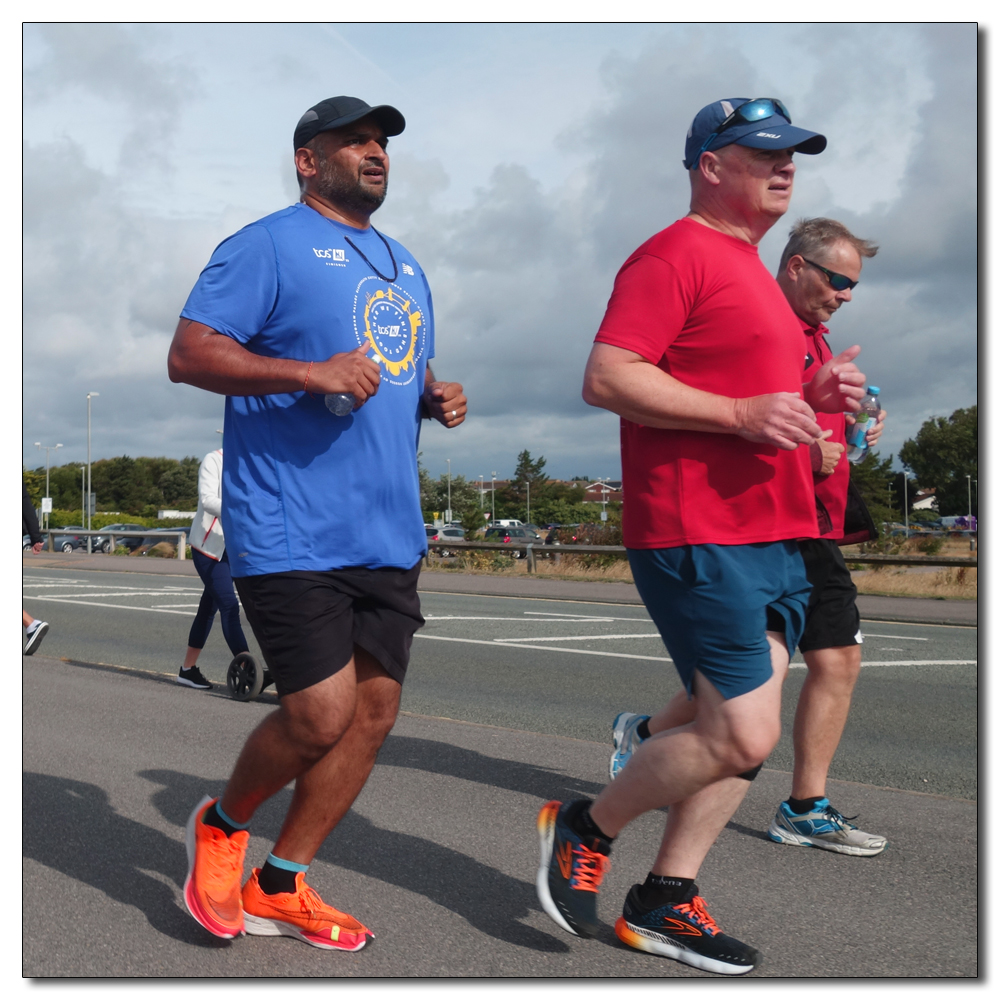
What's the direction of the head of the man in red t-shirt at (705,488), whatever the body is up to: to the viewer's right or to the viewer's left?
to the viewer's right

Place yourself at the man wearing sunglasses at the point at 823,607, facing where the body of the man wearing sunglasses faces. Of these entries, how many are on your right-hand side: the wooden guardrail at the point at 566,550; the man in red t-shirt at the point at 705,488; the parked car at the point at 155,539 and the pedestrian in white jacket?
1

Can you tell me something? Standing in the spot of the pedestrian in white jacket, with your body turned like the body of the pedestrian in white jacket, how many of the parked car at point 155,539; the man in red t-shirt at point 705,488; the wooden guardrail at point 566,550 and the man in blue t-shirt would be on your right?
2

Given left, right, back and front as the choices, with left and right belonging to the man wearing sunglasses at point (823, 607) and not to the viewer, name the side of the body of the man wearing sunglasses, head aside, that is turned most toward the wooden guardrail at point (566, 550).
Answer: left

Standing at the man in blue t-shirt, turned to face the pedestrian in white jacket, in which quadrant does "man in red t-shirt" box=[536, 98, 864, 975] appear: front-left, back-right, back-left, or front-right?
back-right

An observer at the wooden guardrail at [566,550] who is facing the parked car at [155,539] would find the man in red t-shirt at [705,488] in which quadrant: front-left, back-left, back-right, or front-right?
back-left

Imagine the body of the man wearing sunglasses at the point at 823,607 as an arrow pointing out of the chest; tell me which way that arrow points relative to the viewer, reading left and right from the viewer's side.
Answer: facing to the right of the viewer

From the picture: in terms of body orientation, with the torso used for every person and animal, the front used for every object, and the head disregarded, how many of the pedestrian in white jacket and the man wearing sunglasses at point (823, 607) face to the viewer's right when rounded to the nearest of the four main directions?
2

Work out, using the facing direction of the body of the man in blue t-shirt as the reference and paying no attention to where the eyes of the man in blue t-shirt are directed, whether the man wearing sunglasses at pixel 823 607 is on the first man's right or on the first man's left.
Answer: on the first man's left

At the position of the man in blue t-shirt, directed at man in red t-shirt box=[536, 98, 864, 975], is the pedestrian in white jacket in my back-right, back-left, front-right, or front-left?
back-left

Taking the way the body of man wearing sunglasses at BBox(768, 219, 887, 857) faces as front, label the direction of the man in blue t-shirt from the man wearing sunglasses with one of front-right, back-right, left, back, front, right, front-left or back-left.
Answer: back-right

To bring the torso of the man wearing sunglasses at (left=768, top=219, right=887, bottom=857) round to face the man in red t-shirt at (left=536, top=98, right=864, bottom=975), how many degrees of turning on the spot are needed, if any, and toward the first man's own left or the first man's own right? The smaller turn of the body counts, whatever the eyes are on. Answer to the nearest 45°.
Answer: approximately 90° to the first man's own right

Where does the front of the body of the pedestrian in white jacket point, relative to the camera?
to the viewer's right

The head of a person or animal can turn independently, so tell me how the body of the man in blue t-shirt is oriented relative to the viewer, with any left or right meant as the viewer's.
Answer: facing the viewer and to the right of the viewer

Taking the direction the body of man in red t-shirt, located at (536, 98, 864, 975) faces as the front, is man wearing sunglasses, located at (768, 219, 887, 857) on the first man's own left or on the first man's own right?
on the first man's own left

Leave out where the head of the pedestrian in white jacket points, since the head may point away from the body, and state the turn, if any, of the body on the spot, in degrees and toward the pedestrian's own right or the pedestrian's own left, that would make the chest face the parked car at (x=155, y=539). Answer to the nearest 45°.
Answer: approximately 90° to the pedestrian's own left
